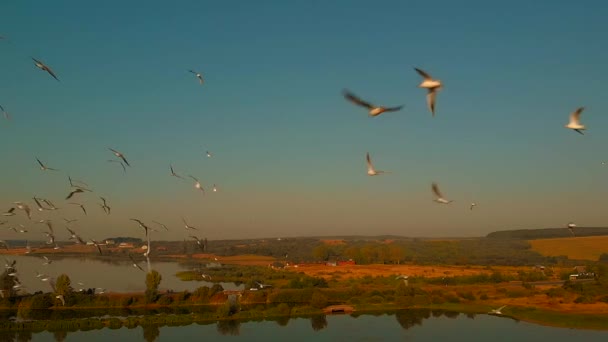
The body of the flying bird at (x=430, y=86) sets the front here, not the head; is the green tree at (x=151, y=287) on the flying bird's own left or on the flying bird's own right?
on the flying bird's own left
